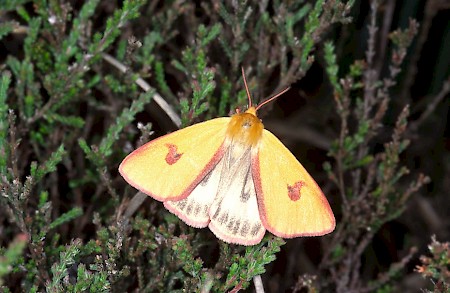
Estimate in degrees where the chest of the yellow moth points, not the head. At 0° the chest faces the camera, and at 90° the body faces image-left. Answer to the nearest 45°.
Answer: approximately 180°
